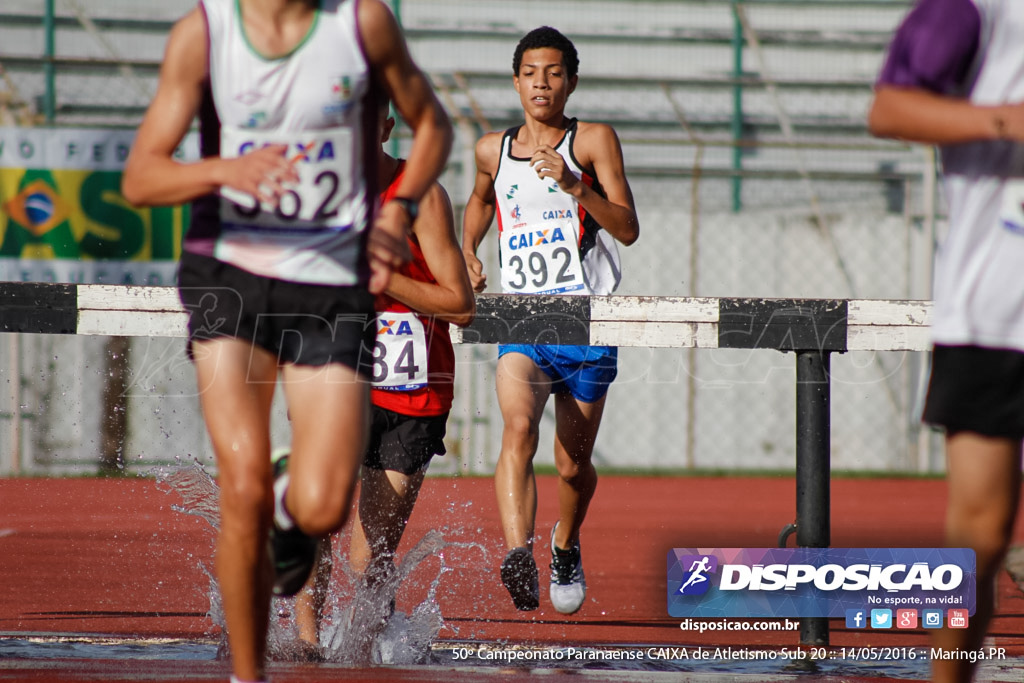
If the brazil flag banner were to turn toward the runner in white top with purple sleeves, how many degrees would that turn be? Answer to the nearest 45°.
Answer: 0° — it already faces them

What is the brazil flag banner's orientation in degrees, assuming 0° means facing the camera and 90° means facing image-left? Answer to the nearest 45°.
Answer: approximately 0°

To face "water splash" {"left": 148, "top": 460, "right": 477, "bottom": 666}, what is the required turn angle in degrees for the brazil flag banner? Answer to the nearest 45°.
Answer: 0° — it already faces it

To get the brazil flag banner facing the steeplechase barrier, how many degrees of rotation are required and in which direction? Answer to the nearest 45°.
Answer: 0° — it already faces it
